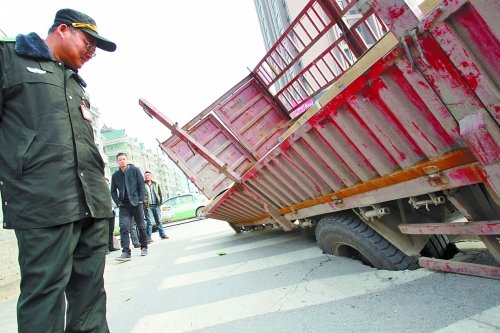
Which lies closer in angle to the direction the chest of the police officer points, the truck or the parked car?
the truck

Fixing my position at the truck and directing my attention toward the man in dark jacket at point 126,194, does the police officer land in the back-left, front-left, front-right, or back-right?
front-left

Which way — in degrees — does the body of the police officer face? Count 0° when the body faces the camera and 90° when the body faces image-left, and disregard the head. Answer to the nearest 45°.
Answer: approximately 315°

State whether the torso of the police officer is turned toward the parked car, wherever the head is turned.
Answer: no

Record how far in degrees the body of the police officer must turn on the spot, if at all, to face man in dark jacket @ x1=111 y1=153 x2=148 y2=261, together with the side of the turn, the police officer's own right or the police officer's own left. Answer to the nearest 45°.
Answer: approximately 135° to the police officer's own left
